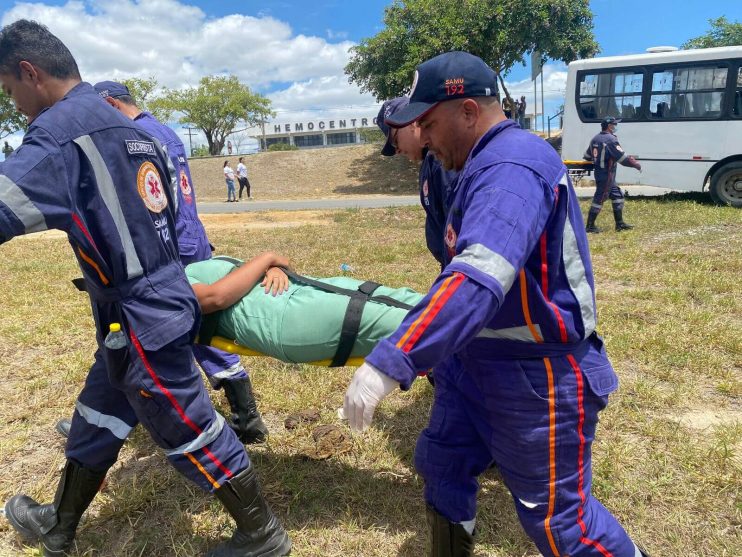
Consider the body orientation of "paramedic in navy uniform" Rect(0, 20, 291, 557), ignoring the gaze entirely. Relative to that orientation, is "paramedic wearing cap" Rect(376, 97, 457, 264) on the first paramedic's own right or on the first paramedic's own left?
on the first paramedic's own right

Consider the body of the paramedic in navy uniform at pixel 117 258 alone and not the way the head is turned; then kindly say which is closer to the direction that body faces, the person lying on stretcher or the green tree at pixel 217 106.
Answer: the green tree

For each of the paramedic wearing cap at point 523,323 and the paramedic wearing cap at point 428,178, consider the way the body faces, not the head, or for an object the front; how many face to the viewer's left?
2

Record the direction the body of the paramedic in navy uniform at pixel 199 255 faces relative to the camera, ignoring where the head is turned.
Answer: to the viewer's left

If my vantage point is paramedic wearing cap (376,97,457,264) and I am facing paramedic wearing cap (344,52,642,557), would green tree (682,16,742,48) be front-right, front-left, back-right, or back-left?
back-left

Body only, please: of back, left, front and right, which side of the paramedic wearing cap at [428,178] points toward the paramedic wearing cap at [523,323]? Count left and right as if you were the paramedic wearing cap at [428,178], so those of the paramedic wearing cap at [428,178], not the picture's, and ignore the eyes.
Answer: left

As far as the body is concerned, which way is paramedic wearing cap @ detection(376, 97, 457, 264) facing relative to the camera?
to the viewer's left

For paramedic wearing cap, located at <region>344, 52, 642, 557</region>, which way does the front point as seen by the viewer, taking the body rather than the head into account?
to the viewer's left

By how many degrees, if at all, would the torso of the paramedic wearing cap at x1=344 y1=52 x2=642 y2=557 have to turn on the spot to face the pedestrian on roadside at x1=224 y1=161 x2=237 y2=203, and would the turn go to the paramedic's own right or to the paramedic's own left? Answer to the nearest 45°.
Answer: approximately 45° to the paramedic's own right

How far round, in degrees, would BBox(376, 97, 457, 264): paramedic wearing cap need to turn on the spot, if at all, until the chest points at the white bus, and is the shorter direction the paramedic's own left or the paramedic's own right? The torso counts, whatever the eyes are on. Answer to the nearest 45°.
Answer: approximately 135° to the paramedic's own right
